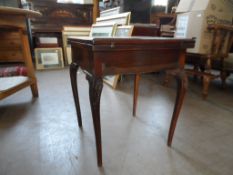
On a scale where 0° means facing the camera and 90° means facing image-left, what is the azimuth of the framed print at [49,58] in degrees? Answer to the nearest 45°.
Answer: approximately 0°

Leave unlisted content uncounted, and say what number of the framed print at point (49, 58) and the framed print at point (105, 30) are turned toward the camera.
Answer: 2

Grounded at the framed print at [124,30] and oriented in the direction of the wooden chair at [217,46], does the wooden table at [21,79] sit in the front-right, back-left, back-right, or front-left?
back-right

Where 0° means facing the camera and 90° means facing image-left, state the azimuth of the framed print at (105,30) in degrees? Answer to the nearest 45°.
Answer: approximately 0°

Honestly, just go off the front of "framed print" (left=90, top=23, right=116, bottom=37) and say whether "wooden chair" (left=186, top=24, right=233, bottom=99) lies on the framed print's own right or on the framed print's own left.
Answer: on the framed print's own left

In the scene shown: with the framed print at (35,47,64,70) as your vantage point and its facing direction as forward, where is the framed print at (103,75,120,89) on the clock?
the framed print at (103,75,120,89) is roughly at 11 o'clock from the framed print at (35,47,64,70).

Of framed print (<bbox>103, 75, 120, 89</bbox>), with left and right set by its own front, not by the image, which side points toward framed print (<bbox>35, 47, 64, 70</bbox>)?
right

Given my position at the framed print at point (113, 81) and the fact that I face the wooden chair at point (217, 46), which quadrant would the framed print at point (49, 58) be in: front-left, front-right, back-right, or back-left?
back-left
